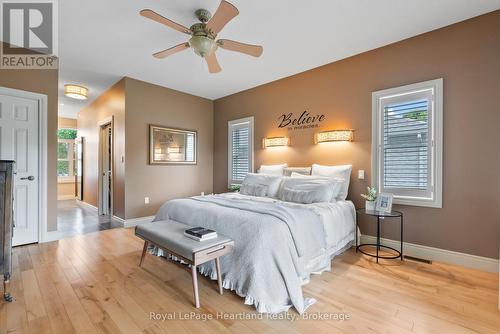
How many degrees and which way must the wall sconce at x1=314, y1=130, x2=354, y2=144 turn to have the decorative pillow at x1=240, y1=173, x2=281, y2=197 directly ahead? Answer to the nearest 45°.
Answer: approximately 45° to its right

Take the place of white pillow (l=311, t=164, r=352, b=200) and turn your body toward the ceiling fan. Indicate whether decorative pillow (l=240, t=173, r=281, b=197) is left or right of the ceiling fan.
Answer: right

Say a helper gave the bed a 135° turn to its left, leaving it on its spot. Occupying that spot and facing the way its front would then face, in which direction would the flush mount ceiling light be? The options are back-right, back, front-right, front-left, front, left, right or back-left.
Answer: back-left

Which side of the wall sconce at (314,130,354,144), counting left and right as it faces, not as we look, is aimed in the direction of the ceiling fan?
front

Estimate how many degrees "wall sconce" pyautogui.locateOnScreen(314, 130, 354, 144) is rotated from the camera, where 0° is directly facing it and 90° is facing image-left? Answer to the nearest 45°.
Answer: approximately 45°

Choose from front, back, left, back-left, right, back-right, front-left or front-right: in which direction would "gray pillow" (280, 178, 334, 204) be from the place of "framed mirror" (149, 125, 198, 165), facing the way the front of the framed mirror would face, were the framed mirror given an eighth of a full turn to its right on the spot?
front-left

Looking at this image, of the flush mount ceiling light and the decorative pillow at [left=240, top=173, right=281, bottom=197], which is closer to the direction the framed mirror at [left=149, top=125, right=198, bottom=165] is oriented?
the decorative pillow

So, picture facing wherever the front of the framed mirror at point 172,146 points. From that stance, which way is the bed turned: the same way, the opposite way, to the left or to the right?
to the right

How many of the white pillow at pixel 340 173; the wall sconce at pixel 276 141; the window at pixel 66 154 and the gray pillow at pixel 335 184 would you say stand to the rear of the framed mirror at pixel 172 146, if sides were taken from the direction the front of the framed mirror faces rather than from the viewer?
1

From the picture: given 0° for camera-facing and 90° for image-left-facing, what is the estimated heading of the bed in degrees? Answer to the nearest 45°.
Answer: approximately 45°

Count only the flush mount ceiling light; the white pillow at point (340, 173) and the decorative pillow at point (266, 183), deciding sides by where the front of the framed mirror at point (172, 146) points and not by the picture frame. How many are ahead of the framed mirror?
2

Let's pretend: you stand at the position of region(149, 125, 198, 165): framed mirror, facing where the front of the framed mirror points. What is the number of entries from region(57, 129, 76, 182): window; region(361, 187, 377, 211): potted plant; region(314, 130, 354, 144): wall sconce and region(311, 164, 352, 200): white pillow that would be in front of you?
3

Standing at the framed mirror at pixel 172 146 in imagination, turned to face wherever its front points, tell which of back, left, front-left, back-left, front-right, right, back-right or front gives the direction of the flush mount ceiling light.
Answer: back-right

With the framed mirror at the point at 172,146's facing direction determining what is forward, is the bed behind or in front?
in front

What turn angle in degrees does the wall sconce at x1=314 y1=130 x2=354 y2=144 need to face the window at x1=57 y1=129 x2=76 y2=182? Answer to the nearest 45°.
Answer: approximately 45° to its right

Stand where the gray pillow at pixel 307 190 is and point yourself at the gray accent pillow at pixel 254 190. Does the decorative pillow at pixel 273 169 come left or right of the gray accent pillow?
right

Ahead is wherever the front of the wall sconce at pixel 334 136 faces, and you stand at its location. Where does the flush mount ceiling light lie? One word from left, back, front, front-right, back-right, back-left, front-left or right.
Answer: front-right

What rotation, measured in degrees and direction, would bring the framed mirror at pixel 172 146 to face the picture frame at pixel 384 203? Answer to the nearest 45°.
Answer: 0° — it already faces it

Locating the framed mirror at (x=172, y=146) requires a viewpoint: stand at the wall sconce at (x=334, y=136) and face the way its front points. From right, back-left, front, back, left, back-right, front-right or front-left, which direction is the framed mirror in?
front-right
